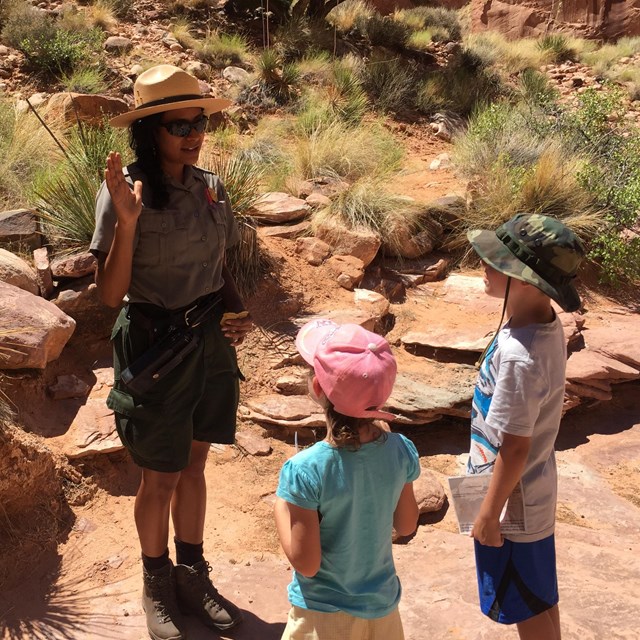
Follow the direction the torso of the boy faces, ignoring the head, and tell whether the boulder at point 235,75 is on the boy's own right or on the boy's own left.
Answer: on the boy's own right

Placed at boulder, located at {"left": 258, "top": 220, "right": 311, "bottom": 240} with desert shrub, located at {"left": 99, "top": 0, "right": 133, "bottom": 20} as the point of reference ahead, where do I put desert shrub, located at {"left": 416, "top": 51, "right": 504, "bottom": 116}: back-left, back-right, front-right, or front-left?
front-right

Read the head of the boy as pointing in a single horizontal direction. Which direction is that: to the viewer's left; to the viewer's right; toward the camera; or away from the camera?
to the viewer's left

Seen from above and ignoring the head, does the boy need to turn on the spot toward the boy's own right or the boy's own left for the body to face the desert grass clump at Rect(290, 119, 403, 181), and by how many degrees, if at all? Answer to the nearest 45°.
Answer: approximately 90° to the boy's own right

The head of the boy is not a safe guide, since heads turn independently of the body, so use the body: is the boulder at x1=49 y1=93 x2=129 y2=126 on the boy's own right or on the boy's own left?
on the boy's own right

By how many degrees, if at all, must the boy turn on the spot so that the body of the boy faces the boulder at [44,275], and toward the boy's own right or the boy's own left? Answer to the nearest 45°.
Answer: approximately 45° to the boy's own right

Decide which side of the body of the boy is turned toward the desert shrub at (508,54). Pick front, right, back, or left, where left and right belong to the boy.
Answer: right

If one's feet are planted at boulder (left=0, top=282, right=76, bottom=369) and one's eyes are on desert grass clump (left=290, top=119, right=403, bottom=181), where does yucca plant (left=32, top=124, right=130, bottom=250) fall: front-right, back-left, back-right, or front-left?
front-left

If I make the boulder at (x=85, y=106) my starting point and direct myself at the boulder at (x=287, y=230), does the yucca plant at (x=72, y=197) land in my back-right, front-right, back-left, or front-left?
front-right

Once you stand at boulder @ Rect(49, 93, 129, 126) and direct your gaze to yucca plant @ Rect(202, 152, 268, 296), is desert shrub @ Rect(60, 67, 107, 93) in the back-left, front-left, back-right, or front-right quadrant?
back-left

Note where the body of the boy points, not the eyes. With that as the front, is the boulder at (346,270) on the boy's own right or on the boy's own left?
on the boy's own right

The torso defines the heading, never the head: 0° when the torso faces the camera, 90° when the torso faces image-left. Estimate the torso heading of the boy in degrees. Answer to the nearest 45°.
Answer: approximately 90°

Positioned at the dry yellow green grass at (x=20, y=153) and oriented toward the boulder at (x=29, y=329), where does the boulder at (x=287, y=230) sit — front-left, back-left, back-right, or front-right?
front-left

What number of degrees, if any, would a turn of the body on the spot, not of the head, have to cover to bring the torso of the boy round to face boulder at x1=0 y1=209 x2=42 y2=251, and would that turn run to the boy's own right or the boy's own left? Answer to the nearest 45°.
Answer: approximately 45° to the boy's own right

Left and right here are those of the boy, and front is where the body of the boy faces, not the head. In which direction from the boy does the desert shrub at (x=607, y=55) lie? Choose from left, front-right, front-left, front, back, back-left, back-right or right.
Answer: right

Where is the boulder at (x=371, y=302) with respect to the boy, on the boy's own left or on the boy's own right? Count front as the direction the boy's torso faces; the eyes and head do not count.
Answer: on the boy's own right

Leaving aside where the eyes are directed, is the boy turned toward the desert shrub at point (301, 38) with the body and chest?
no
